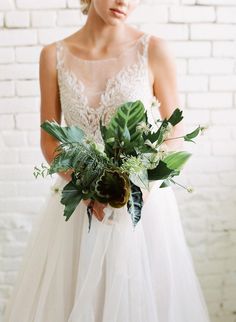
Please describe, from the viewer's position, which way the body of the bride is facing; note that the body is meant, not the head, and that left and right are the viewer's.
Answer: facing the viewer
